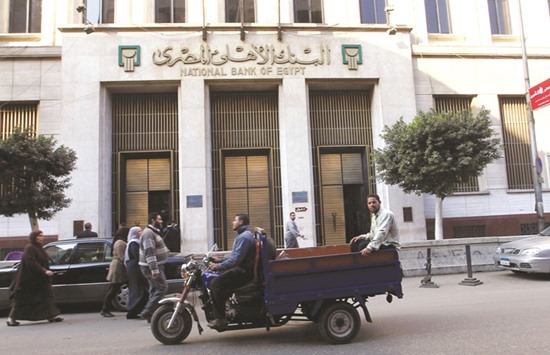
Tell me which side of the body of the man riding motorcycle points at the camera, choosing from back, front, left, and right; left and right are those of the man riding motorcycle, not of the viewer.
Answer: left

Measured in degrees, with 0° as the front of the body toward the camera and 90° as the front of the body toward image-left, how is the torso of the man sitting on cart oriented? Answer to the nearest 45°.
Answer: approximately 45°

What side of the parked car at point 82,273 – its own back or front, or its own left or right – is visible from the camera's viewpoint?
left

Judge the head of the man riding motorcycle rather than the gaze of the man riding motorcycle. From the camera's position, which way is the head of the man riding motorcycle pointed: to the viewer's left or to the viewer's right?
to the viewer's left

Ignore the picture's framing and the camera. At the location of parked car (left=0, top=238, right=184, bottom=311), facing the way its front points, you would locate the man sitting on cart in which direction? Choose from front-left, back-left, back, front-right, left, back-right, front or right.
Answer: back-left
